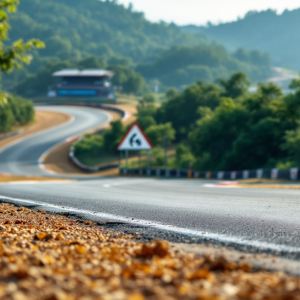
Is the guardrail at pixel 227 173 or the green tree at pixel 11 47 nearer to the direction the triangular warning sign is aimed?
the green tree

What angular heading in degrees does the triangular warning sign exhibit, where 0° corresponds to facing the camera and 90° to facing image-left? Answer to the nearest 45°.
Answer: approximately 0°

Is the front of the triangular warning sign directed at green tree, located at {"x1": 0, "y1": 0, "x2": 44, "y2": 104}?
yes

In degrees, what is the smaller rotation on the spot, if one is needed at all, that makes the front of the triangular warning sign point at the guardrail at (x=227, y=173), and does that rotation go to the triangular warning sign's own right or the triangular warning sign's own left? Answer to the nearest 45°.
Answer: approximately 45° to the triangular warning sign's own left
